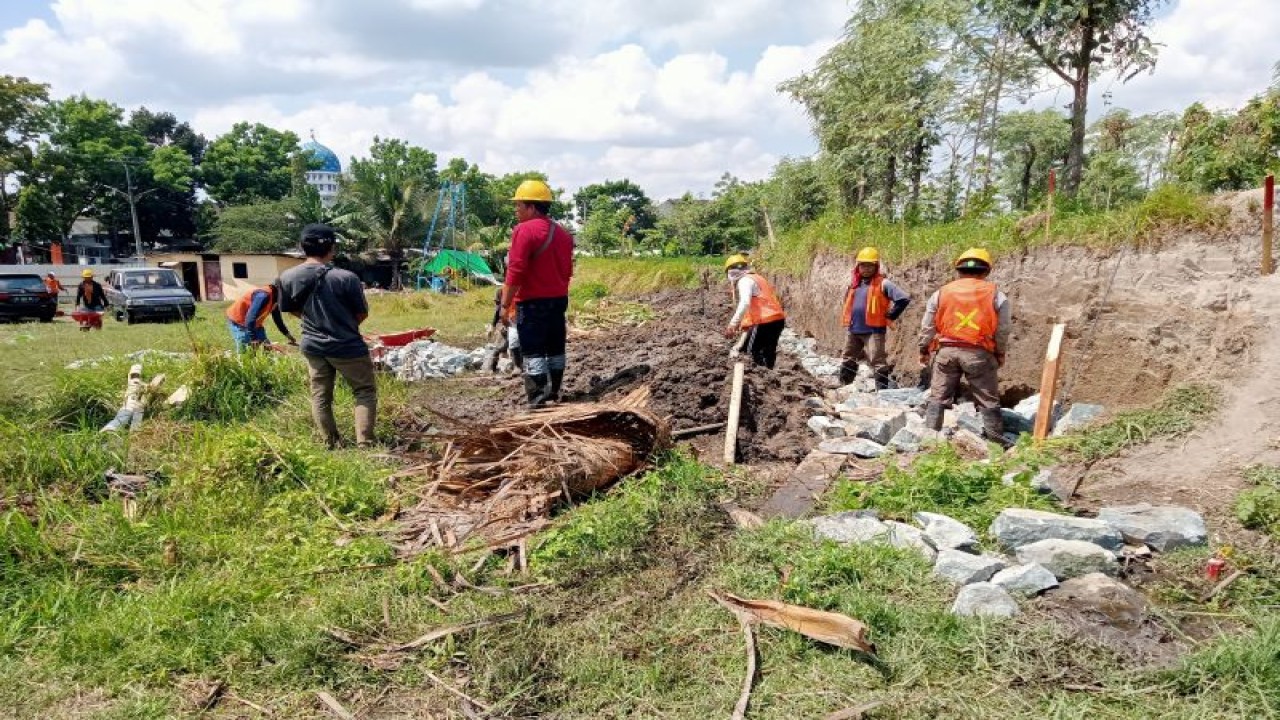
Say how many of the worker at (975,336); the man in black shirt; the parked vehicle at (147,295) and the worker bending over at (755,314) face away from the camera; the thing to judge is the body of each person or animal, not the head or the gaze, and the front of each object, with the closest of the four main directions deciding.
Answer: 2

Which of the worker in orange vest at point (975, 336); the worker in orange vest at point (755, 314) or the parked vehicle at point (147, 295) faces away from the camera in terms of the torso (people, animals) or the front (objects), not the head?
the worker in orange vest at point (975, 336)

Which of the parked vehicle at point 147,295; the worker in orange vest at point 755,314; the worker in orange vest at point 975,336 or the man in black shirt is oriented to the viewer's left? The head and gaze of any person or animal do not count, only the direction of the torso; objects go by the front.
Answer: the worker in orange vest at point 755,314

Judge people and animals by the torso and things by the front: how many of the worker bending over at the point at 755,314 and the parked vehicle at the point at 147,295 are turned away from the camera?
0

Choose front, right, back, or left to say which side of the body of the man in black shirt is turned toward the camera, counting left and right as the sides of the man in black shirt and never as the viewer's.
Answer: back

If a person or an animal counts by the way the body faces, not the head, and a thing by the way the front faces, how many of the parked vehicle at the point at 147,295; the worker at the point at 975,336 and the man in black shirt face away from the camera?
2

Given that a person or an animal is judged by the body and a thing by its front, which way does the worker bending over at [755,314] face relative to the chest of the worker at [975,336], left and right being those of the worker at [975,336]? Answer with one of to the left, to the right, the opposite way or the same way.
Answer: to the left

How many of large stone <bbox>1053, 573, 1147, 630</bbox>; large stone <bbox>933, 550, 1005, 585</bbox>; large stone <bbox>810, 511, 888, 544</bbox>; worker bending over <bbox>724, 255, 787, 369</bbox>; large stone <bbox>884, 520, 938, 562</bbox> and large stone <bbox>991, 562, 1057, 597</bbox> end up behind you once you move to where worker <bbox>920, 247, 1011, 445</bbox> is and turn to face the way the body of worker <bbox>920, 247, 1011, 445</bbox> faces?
5

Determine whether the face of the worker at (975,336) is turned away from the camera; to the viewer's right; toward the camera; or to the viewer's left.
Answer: away from the camera

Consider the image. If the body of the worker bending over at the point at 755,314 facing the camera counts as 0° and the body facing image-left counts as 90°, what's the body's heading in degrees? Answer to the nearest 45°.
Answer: approximately 90°

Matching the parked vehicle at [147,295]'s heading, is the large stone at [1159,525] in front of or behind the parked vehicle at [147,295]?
in front

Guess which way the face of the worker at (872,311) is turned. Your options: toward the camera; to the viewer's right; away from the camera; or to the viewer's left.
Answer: toward the camera

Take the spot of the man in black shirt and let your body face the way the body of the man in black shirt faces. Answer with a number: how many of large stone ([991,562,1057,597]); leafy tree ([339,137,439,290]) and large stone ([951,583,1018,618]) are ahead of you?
1

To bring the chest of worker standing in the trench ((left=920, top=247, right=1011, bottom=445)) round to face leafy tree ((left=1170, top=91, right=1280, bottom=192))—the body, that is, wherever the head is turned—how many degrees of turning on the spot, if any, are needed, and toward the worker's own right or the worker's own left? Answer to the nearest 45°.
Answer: approximately 45° to the worker's own right

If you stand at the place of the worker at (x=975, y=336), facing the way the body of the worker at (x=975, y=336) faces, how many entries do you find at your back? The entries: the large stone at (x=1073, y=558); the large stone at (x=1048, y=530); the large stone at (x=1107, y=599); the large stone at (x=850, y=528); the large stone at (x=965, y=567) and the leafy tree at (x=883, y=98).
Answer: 5

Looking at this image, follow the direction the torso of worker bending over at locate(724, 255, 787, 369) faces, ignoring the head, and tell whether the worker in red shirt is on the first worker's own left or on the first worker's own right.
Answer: on the first worker's own left

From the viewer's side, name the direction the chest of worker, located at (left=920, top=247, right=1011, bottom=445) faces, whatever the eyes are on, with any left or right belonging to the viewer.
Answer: facing away from the viewer

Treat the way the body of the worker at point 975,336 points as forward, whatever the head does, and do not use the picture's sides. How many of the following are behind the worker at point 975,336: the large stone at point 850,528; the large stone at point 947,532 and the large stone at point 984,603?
3

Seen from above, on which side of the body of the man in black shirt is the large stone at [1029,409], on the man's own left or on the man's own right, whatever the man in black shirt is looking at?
on the man's own right

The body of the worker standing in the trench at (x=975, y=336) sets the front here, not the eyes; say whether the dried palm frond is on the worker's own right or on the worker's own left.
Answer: on the worker's own left

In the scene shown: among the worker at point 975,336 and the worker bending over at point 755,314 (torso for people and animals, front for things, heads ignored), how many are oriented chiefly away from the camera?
1

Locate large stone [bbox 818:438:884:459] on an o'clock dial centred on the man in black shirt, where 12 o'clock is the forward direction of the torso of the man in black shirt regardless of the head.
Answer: The large stone is roughly at 4 o'clock from the man in black shirt.
